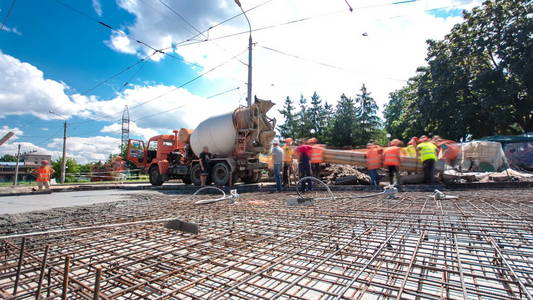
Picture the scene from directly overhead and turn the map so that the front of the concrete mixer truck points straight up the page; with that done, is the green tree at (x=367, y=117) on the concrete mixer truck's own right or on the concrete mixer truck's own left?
on the concrete mixer truck's own right

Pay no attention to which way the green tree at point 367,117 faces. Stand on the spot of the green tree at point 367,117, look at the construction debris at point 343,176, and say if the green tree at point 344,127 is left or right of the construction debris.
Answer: right

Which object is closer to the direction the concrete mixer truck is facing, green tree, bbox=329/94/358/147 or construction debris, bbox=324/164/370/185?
the green tree

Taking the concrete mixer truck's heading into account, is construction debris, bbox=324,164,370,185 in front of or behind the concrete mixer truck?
behind

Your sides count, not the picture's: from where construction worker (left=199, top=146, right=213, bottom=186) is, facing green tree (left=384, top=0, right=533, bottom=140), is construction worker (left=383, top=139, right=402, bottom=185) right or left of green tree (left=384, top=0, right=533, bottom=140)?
right

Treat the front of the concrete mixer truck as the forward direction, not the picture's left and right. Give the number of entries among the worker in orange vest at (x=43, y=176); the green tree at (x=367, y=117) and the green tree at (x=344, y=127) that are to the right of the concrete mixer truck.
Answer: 2

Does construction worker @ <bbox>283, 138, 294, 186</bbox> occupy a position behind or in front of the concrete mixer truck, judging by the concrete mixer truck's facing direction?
behind

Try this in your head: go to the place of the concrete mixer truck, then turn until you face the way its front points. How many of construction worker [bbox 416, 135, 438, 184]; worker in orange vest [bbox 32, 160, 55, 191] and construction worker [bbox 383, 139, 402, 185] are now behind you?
2

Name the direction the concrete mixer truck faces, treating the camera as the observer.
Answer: facing away from the viewer and to the left of the viewer

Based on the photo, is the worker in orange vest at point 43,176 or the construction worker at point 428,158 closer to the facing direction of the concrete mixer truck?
the worker in orange vest

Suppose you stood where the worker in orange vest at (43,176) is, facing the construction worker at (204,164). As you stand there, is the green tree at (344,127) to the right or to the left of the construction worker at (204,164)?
left

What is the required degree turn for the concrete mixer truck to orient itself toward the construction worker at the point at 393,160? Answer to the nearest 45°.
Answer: approximately 180°

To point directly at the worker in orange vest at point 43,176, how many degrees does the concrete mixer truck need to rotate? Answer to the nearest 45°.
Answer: approximately 45° to its left

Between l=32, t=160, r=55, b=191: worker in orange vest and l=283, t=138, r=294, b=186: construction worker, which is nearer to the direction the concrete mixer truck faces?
the worker in orange vest

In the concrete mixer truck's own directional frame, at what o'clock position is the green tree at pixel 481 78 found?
The green tree is roughly at 4 o'clock from the concrete mixer truck.

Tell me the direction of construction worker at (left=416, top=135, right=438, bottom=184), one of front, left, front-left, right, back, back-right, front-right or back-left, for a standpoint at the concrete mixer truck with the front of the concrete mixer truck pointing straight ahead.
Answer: back
